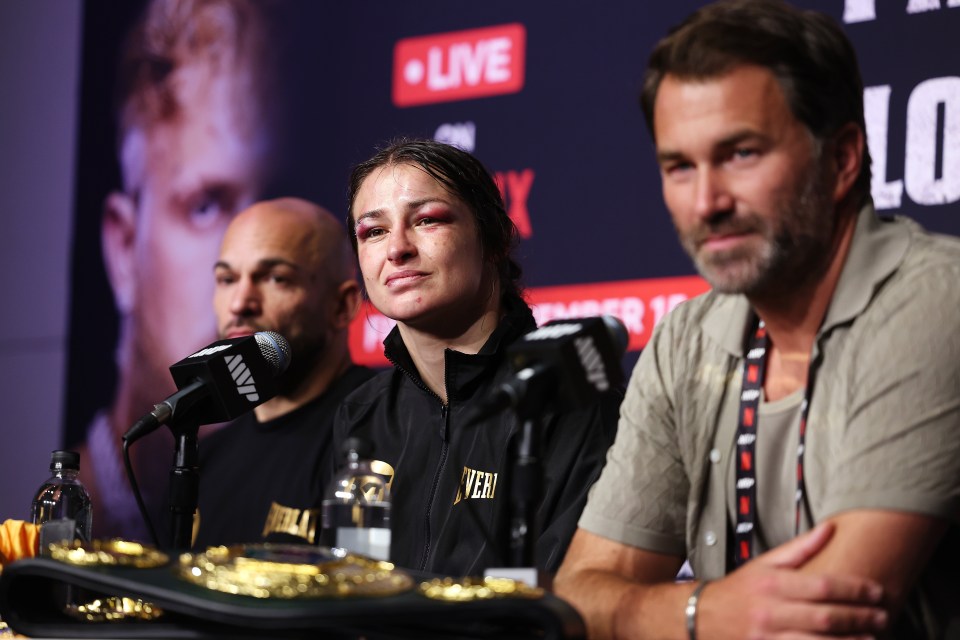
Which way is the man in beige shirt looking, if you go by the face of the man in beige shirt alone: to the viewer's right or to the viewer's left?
to the viewer's left

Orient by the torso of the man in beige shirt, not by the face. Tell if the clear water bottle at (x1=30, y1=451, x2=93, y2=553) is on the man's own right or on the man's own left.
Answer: on the man's own right

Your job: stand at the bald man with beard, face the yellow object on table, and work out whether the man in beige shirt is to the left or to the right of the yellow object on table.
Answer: left

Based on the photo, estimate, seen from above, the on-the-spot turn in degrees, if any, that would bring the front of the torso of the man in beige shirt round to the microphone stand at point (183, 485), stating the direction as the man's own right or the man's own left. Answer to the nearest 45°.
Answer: approximately 45° to the man's own right

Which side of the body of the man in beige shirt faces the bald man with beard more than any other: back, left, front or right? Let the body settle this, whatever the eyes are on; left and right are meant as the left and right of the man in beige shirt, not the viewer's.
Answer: right

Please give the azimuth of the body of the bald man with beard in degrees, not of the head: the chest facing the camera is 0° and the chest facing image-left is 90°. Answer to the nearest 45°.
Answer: approximately 45°

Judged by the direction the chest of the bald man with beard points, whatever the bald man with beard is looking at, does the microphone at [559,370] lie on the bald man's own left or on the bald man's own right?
on the bald man's own left

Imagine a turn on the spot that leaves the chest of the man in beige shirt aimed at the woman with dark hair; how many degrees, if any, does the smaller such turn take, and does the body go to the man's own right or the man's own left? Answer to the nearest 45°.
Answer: approximately 90° to the man's own right

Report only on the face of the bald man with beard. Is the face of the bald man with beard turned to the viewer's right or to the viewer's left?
to the viewer's left

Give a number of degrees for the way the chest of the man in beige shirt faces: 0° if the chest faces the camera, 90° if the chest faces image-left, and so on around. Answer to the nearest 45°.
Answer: approximately 45°
